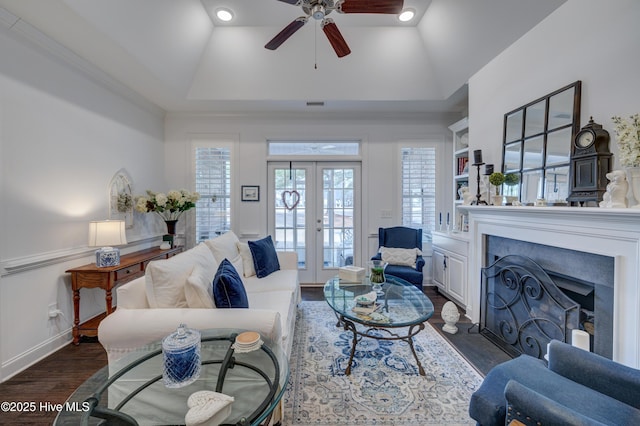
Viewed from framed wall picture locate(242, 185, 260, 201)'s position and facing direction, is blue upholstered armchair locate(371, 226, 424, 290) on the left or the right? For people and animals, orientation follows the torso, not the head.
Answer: on its left

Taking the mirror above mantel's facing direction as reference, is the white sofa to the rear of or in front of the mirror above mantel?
in front

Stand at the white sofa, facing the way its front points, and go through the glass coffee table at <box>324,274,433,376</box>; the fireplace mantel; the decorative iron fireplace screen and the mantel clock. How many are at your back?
0

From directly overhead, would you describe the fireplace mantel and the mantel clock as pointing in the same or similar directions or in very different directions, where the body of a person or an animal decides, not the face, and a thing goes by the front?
same or similar directions

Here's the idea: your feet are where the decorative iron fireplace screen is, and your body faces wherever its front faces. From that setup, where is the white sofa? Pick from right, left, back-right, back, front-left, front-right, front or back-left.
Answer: front

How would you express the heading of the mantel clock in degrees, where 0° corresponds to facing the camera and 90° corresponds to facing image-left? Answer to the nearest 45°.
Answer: approximately 45°

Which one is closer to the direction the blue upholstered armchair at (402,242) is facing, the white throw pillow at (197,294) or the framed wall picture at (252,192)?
the white throw pillow

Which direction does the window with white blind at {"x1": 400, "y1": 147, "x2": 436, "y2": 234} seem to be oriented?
toward the camera

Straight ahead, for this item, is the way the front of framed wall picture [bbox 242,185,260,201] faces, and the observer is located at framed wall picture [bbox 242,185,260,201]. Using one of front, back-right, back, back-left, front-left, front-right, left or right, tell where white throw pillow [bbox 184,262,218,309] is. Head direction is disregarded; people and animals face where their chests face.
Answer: front

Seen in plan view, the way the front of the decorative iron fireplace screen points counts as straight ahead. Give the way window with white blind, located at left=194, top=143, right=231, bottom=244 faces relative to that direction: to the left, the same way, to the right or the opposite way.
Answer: to the left

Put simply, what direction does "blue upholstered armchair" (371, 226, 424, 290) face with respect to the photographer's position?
facing the viewer

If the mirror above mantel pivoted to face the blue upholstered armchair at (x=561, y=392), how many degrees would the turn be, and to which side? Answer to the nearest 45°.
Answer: approximately 45° to its left

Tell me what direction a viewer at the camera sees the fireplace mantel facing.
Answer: facing the viewer and to the left of the viewer

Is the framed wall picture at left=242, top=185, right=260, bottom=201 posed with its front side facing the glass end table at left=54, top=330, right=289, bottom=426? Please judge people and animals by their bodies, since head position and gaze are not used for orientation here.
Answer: yes

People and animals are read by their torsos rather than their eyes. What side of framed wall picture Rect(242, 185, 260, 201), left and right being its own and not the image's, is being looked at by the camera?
front

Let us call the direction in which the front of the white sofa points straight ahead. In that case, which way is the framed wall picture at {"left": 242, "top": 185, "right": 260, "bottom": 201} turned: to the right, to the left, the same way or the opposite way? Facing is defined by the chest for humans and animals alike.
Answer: to the right

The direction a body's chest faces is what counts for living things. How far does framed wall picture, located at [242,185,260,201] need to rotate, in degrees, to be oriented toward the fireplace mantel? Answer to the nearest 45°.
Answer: approximately 45° to its left

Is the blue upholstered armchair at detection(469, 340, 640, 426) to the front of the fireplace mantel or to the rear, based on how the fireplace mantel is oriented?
to the front

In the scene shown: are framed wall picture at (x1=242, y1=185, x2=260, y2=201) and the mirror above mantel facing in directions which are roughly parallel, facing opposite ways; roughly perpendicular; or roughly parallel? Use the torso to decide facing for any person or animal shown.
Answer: roughly perpendicular
